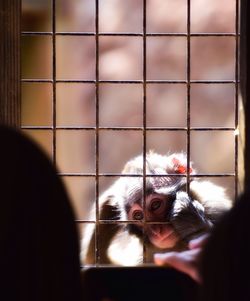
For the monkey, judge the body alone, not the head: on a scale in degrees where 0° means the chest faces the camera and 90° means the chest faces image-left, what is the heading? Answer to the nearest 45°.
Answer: approximately 0°

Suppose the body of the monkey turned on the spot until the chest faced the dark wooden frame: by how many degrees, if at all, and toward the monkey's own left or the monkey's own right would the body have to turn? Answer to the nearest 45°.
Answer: approximately 45° to the monkey's own right
